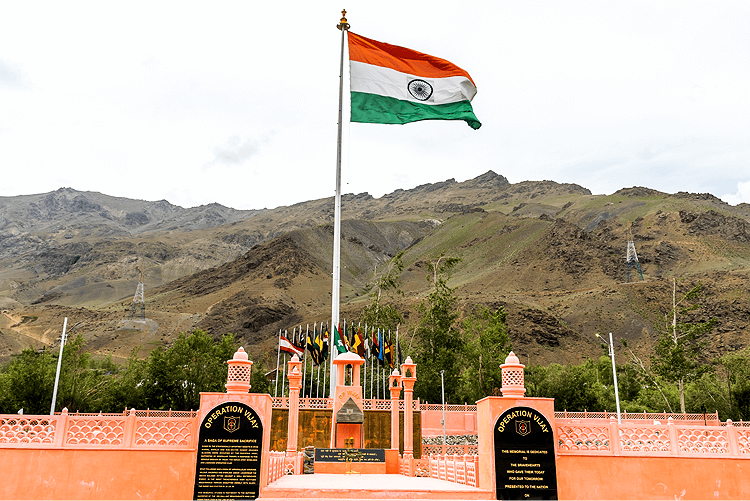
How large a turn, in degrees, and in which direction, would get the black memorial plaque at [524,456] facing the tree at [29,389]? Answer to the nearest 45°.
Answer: approximately 135° to its right

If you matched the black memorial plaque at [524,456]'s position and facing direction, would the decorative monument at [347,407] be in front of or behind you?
behind

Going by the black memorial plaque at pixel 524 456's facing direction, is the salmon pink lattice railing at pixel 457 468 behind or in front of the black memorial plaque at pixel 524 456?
behind

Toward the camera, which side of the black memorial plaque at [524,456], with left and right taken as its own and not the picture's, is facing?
front

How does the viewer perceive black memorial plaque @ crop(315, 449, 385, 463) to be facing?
facing the viewer

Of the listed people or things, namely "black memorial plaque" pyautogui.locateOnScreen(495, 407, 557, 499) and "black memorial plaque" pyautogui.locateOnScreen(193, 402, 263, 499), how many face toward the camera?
2

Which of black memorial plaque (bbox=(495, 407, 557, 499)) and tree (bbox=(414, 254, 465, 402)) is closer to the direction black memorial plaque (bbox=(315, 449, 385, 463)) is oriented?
the black memorial plaque

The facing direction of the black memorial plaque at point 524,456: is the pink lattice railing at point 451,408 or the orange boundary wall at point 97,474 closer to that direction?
the orange boundary wall

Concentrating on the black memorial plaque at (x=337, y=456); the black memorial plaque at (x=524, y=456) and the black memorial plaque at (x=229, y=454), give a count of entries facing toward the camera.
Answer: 3

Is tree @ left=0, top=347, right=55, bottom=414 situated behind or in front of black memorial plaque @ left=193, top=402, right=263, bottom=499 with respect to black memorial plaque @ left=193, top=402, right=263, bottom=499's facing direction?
behind
